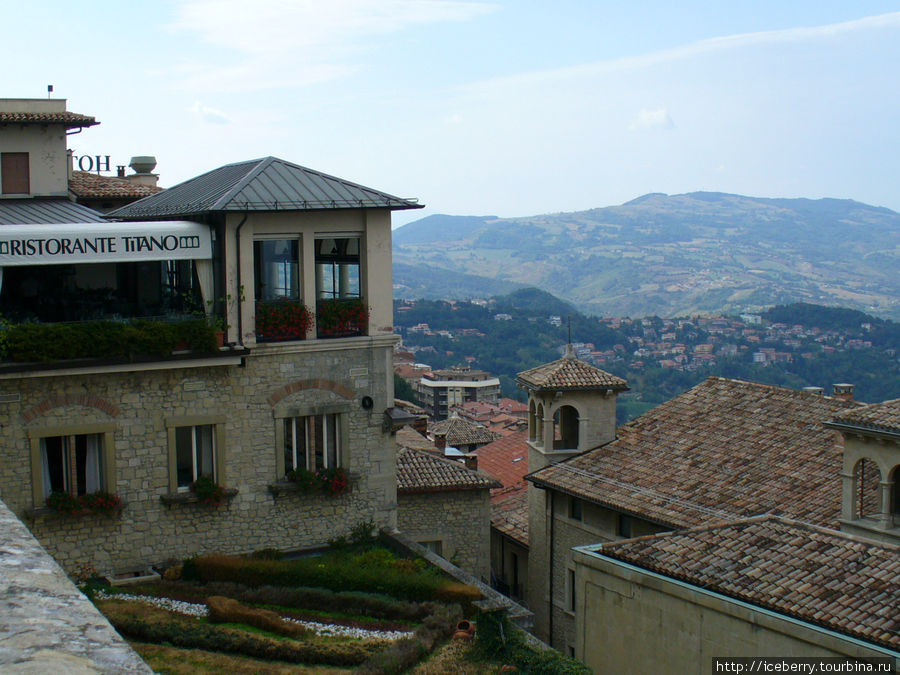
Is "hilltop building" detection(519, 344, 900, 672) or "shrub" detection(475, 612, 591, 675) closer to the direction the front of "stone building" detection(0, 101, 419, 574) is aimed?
the shrub

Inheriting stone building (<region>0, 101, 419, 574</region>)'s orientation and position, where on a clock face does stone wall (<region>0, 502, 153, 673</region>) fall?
The stone wall is roughly at 12 o'clock from the stone building.

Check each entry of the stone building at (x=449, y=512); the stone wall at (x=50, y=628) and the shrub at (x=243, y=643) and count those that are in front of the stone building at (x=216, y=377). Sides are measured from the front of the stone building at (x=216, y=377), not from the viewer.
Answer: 2

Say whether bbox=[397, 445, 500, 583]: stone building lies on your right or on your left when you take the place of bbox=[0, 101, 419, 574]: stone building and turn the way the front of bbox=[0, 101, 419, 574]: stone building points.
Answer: on your left

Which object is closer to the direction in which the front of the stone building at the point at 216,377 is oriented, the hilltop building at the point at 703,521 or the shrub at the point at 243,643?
the shrub

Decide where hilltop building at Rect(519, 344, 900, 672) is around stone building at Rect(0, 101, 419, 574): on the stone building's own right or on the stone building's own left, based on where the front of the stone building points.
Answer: on the stone building's own left

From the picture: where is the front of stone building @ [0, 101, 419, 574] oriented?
toward the camera

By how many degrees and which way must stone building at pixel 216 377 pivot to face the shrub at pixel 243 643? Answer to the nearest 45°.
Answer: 0° — it already faces it

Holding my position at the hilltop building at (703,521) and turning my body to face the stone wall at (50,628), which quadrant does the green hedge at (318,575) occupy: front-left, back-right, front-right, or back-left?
front-right

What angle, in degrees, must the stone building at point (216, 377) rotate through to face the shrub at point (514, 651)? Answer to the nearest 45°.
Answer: approximately 45° to its left
